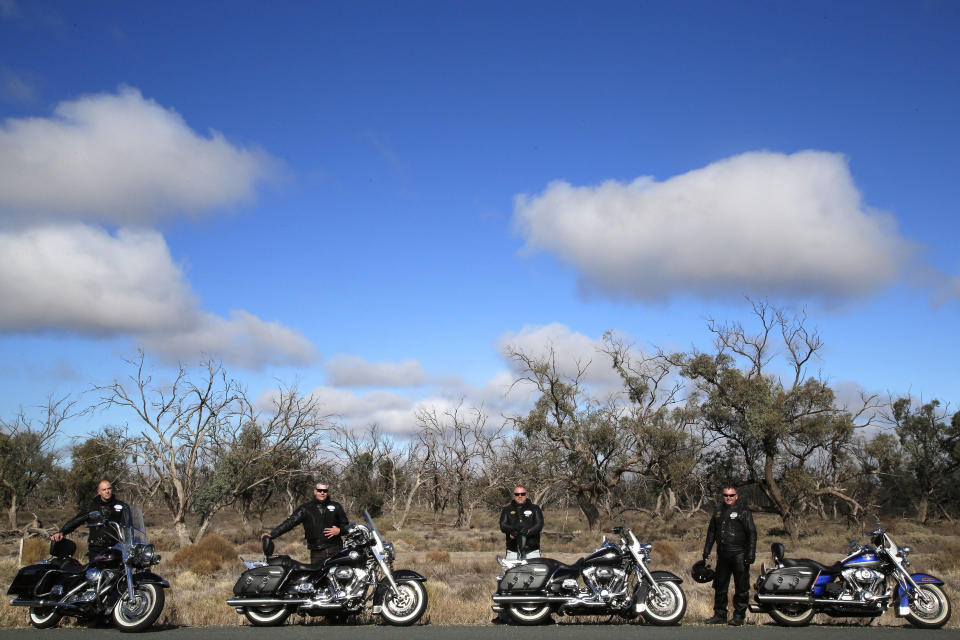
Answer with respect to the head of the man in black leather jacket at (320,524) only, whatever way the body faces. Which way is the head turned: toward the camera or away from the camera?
toward the camera

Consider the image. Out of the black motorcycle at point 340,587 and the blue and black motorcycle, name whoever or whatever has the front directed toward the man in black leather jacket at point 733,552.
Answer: the black motorcycle

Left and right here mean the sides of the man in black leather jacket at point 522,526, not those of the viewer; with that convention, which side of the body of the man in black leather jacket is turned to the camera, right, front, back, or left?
front

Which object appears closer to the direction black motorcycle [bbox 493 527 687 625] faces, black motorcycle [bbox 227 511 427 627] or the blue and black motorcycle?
the blue and black motorcycle

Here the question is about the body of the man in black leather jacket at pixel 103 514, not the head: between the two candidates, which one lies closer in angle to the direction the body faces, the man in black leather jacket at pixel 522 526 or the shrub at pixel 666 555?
the man in black leather jacket

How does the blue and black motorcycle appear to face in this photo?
to the viewer's right

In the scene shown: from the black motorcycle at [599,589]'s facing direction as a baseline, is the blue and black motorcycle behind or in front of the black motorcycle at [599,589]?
in front

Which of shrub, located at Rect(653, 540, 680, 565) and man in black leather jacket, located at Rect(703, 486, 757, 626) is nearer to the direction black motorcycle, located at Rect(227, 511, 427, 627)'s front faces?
the man in black leather jacket

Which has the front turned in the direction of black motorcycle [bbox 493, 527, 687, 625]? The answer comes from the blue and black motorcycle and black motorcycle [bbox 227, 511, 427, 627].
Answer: black motorcycle [bbox 227, 511, 427, 627]

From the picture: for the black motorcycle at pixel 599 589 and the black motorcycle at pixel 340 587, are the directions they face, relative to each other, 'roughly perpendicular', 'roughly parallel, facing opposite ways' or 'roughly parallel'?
roughly parallel

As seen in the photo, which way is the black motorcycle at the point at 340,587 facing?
to the viewer's right

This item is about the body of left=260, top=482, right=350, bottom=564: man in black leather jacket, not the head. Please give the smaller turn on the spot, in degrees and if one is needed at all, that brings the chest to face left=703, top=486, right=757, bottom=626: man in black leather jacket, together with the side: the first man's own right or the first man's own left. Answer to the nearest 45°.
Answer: approximately 90° to the first man's own left

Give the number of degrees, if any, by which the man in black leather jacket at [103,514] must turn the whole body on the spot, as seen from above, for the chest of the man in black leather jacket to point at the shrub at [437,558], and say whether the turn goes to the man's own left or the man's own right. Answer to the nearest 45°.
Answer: approximately 135° to the man's own left

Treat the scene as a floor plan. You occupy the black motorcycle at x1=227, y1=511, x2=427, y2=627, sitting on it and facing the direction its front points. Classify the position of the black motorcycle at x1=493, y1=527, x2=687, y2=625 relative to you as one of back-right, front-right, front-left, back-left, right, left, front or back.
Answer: front

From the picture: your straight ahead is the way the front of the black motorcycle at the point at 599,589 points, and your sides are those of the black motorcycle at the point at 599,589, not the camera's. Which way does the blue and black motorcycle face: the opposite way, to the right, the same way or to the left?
the same way

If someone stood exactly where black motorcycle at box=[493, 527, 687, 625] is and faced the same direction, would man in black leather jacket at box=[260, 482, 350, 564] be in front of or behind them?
behind

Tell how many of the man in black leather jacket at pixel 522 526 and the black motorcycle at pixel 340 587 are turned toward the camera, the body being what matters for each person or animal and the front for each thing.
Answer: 1

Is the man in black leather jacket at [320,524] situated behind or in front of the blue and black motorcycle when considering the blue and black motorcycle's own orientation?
behind

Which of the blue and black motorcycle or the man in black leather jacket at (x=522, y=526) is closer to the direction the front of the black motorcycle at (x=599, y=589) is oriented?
the blue and black motorcycle

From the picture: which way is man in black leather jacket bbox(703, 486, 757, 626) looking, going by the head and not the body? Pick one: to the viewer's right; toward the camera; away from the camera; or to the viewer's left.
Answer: toward the camera

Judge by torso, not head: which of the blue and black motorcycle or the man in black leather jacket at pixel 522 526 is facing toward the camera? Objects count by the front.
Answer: the man in black leather jacket
